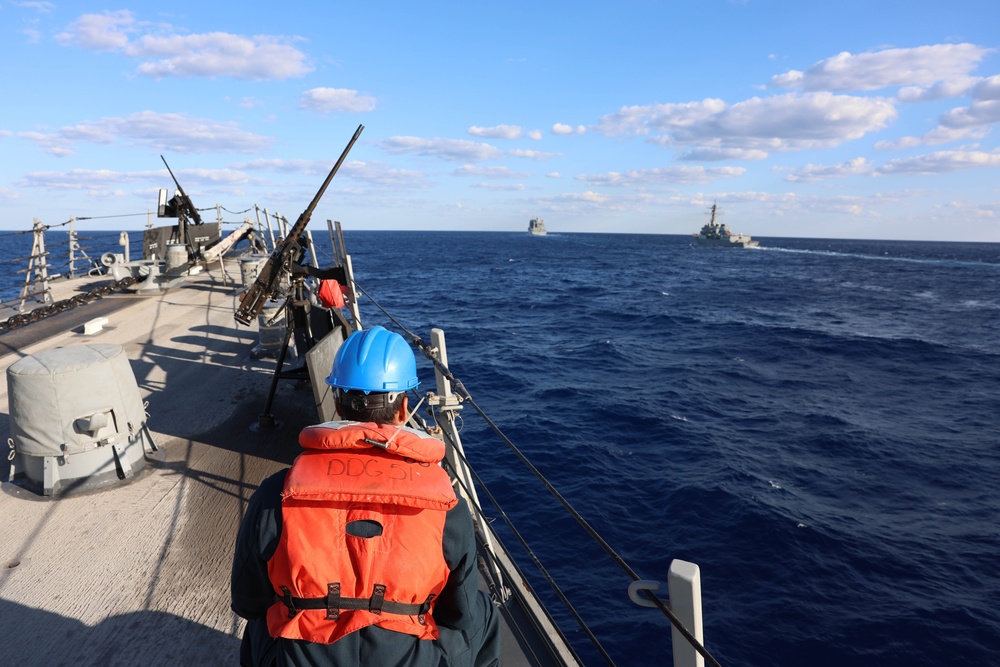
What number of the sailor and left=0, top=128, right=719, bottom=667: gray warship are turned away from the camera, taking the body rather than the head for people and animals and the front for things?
2

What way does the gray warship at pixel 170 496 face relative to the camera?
away from the camera

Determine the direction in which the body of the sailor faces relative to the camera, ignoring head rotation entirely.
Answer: away from the camera

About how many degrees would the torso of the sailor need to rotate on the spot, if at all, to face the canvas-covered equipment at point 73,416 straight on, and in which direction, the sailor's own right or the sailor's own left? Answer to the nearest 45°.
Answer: approximately 45° to the sailor's own left

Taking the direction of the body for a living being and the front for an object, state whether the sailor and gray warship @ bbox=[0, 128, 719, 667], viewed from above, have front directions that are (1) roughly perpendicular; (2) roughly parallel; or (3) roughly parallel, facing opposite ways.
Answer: roughly parallel
